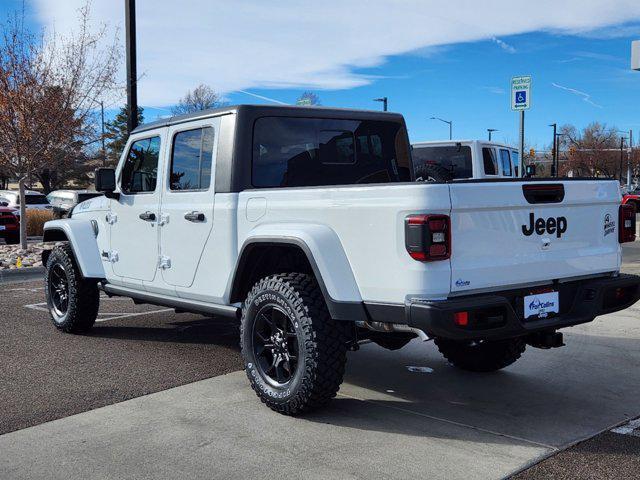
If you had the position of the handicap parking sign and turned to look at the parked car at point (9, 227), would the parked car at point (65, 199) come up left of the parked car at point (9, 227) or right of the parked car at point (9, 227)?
right

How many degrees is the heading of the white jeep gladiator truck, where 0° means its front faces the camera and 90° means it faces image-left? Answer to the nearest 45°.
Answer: approximately 135°

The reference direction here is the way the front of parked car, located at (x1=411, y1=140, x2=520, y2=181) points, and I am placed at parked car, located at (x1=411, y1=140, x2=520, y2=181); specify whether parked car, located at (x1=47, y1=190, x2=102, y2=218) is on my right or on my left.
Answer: on my left

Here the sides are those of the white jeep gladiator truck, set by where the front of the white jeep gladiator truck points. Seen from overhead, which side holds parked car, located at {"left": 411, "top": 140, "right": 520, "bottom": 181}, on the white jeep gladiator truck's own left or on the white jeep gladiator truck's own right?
on the white jeep gladiator truck's own right

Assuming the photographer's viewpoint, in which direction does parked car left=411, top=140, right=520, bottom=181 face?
facing away from the viewer and to the right of the viewer

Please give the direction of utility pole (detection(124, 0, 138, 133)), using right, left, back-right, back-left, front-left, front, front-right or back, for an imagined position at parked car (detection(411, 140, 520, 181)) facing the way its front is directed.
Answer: back

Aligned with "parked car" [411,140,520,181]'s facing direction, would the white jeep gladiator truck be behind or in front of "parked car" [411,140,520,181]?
behind
